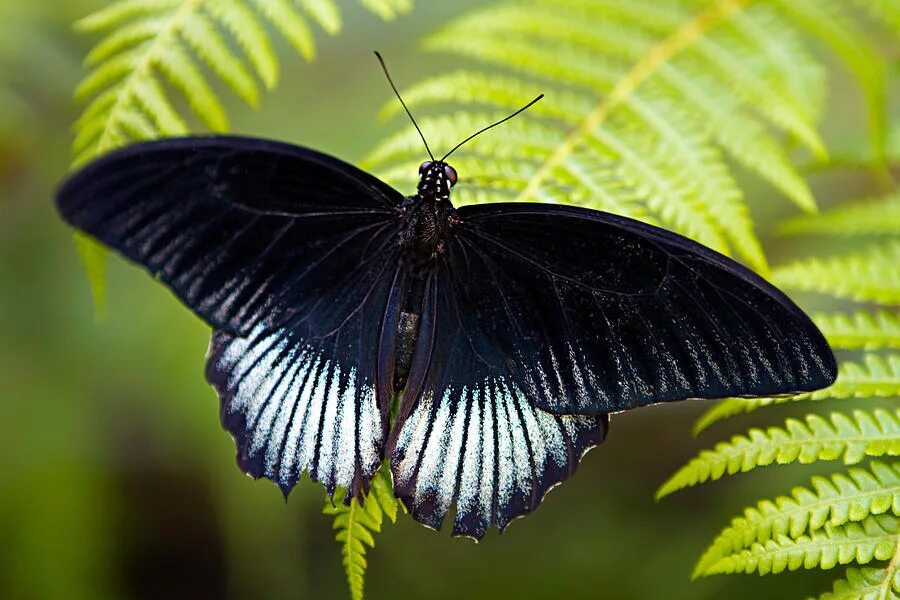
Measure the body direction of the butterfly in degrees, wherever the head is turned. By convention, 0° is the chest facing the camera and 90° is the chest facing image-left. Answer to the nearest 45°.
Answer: approximately 180°

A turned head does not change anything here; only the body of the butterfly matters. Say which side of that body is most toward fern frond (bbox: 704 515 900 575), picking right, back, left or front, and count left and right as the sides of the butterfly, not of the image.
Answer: right

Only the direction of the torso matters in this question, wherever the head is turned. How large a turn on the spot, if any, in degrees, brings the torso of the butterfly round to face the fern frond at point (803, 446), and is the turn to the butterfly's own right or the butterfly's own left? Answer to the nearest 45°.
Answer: approximately 90° to the butterfly's own right
